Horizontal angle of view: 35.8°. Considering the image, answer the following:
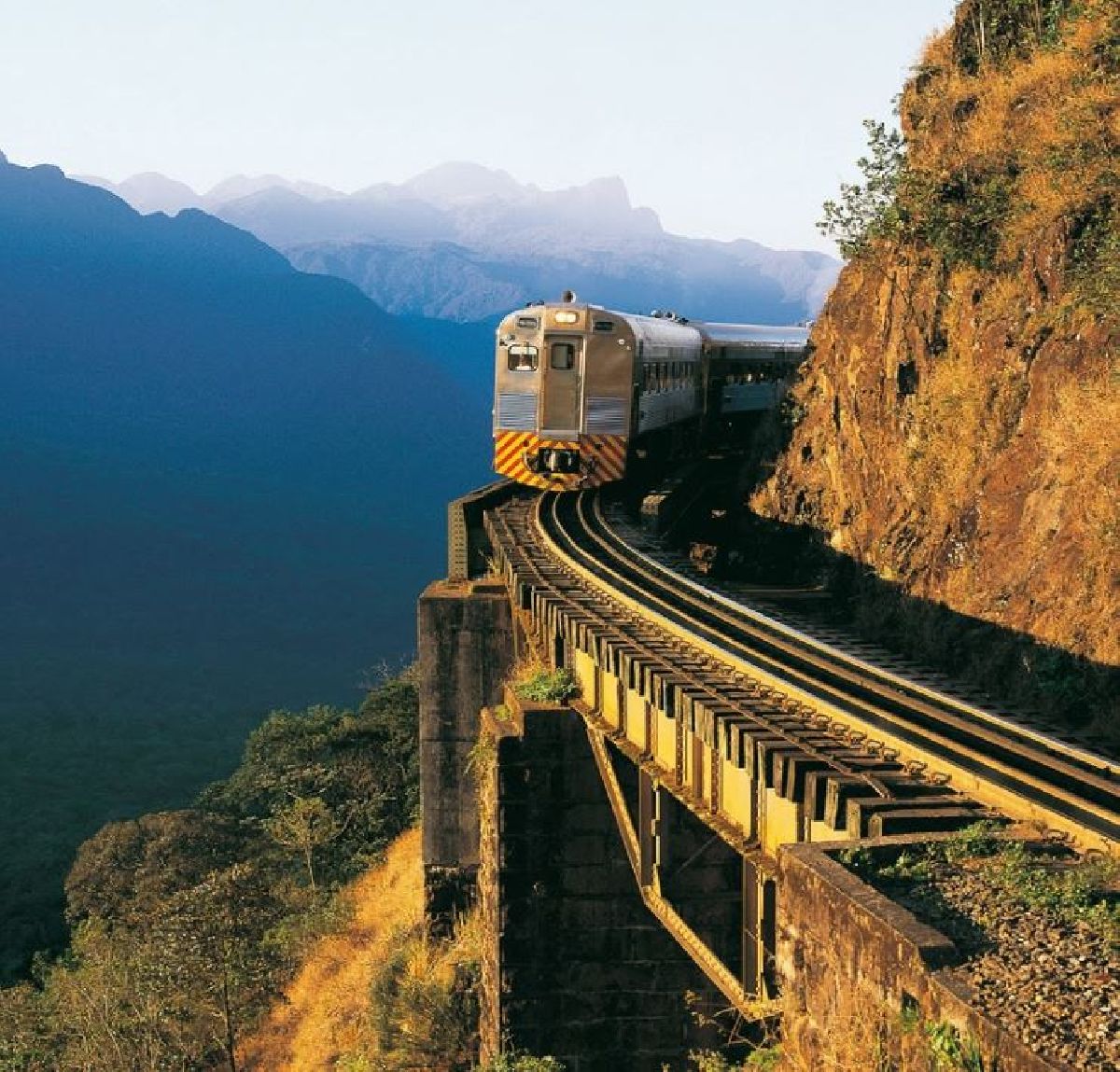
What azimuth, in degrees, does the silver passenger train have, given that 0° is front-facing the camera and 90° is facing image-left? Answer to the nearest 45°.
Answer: approximately 0°

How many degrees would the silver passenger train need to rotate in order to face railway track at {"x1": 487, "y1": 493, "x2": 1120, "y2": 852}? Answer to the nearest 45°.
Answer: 0° — it already faces it
